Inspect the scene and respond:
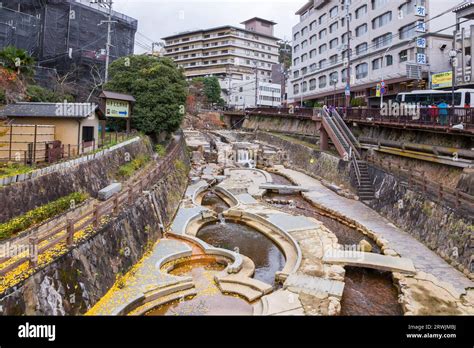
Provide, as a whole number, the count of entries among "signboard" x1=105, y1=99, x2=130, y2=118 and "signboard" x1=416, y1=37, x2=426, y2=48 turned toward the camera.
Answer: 2

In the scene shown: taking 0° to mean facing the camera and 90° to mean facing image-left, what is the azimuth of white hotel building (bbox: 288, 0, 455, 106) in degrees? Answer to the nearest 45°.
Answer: approximately 45°

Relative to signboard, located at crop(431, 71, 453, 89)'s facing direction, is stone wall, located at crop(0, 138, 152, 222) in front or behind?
in front

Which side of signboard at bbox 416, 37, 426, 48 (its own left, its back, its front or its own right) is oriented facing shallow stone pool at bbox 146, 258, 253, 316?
front

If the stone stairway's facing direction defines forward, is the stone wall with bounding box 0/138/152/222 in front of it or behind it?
in front

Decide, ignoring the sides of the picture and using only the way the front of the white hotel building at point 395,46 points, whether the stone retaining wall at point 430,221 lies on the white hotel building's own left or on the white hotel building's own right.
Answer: on the white hotel building's own left

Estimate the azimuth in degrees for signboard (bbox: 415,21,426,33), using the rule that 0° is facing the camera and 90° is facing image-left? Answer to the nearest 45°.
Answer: approximately 0°

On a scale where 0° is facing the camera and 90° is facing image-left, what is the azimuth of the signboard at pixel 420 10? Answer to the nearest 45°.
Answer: approximately 0°
